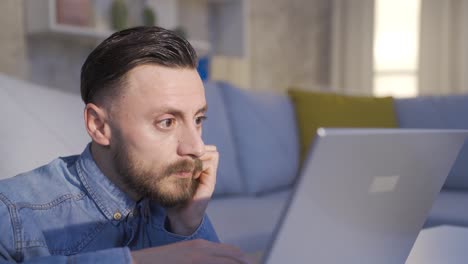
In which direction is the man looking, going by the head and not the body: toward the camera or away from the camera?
toward the camera

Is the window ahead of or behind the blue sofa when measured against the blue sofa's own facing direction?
behind

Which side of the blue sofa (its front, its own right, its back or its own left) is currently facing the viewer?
front

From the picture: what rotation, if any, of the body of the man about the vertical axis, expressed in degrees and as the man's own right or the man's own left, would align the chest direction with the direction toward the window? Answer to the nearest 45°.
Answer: approximately 90° to the man's own left

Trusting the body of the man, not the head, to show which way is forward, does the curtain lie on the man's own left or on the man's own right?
on the man's own left

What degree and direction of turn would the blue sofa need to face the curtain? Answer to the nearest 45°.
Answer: approximately 180°

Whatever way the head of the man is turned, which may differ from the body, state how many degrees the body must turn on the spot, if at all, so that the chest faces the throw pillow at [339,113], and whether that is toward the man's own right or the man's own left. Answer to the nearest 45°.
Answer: approximately 90° to the man's own left
